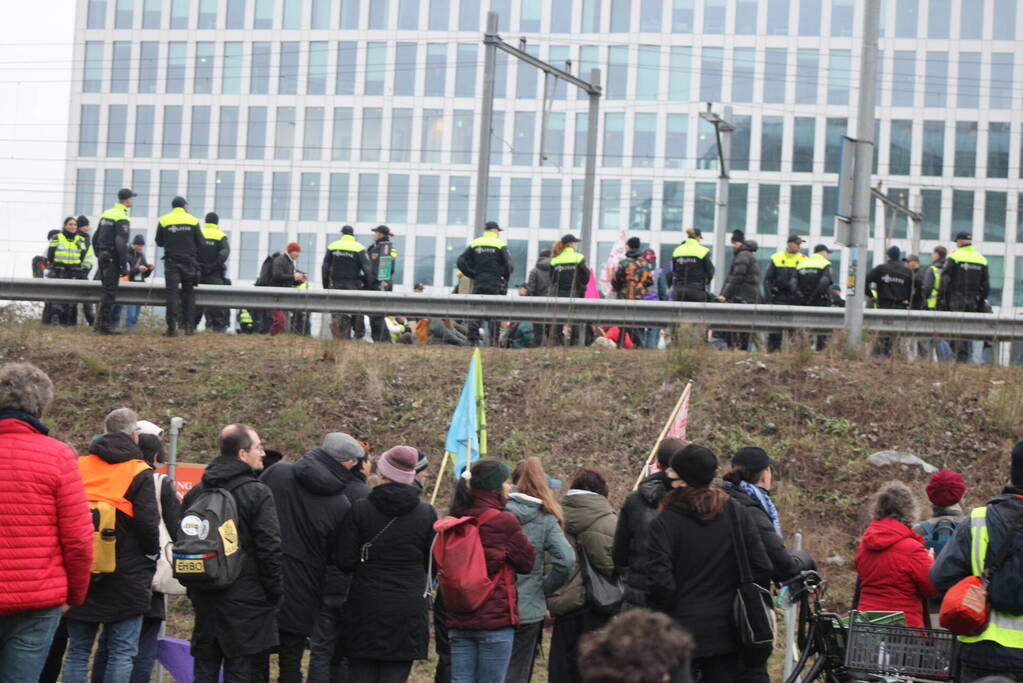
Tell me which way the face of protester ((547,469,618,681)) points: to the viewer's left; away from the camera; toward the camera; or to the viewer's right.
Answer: away from the camera

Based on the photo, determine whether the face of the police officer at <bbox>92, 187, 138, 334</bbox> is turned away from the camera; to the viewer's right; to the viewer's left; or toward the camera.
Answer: to the viewer's right

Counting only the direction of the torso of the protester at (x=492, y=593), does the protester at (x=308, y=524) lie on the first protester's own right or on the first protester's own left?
on the first protester's own left

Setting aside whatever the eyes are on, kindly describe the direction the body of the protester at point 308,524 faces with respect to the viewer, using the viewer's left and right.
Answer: facing away from the viewer and to the right of the viewer

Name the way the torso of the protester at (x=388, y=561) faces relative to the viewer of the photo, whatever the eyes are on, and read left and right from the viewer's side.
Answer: facing away from the viewer

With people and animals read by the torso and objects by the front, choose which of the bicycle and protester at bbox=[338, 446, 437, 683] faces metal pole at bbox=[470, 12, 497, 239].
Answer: the protester

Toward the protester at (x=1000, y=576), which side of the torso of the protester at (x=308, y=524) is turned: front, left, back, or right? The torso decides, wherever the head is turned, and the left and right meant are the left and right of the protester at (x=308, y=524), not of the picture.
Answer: right

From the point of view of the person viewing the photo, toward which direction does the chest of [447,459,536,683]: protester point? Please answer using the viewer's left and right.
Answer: facing away from the viewer and to the right of the viewer

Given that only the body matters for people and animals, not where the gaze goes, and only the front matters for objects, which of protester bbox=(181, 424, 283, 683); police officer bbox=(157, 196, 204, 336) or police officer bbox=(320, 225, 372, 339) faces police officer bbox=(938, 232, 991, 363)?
the protester
